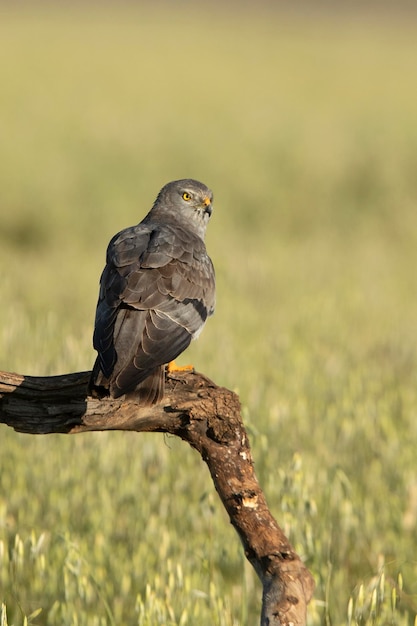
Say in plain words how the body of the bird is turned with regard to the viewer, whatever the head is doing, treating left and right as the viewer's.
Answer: facing away from the viewer and to the right of the viewer
